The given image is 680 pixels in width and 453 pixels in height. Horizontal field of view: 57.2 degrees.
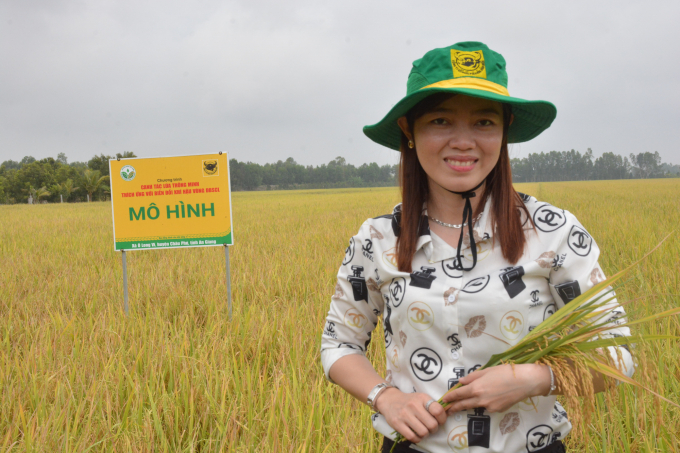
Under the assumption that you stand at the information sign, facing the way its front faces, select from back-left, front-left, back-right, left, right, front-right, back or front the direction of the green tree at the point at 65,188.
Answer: back

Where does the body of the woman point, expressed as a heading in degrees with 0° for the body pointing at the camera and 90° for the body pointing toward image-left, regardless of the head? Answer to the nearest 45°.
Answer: approximately 0°

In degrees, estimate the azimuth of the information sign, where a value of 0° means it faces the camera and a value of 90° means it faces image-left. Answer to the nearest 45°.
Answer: approximately 0°

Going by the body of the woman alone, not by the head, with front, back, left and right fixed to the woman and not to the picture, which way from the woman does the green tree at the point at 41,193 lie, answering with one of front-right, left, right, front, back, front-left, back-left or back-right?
back-right

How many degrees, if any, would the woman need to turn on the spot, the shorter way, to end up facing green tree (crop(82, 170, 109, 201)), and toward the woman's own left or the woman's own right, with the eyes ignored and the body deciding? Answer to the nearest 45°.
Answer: approximately 135° to the woman's own right

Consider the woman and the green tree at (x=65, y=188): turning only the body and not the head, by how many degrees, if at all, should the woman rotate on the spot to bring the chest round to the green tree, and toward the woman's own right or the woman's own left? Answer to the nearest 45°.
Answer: approximately 135° to the woman's own right

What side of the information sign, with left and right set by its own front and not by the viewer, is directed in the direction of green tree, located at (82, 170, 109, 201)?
back
